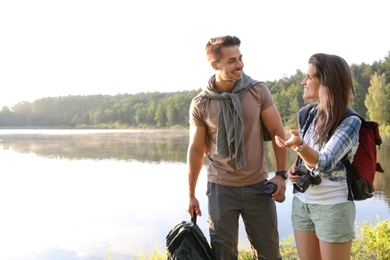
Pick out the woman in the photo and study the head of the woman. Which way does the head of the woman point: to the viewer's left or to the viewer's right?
to the viewer's left

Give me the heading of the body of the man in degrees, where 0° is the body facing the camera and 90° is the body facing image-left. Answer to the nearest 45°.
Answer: approximately 0°

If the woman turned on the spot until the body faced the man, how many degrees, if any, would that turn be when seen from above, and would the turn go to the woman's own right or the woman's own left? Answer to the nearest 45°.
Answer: approximately 90° to the woman's own right

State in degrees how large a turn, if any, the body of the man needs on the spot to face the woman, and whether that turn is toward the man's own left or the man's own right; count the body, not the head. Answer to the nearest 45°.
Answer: approximately 45° to the man's own left

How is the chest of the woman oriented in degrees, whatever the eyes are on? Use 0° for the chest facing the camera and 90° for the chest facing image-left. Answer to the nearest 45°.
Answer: approximately 45°
